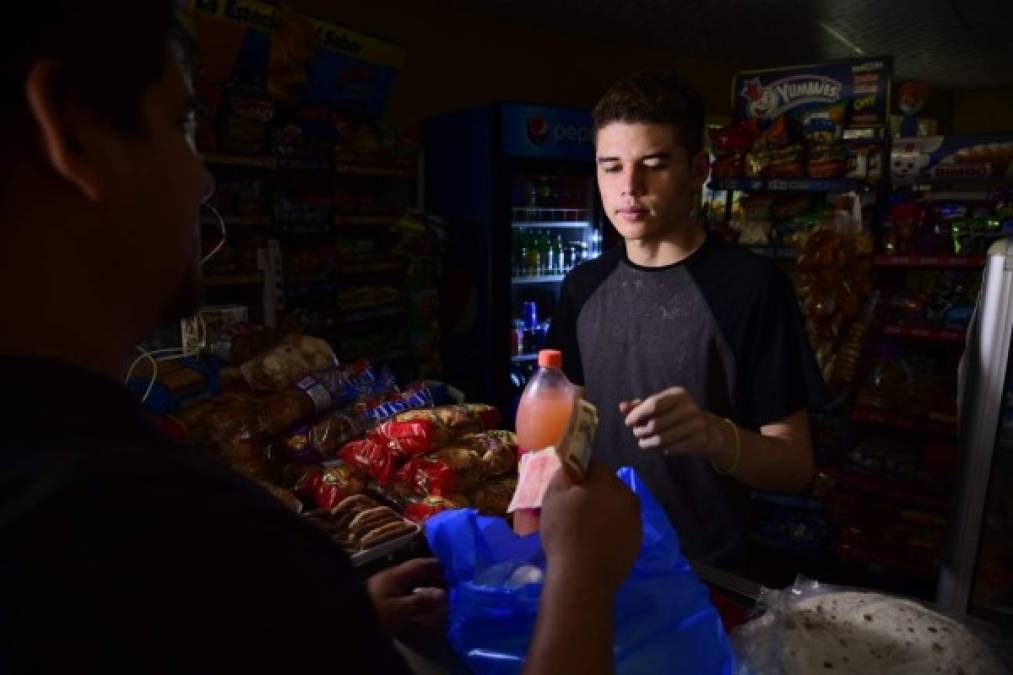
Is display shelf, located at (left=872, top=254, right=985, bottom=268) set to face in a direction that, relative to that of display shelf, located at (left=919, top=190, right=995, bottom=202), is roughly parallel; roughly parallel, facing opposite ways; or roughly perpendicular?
roughly parallel

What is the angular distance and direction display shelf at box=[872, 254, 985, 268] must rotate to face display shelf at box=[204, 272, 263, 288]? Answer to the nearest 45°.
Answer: approximately 45° to its right

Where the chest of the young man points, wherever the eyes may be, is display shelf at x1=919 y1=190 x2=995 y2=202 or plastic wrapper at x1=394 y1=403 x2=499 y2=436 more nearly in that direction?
the plastic wrapper

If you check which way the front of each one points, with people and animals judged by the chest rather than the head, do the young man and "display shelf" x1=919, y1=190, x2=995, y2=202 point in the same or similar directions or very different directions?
same or similar directions

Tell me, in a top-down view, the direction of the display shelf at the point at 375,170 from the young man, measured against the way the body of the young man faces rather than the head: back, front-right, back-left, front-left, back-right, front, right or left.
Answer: right

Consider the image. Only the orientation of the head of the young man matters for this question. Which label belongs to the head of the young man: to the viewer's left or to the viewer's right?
to the viewer's left

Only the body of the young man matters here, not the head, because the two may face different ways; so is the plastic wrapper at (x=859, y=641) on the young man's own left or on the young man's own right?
on the young man's own left

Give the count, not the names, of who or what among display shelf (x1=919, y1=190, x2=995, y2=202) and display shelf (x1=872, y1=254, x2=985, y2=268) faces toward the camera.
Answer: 2

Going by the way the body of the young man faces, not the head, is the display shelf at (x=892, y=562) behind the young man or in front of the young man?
behind

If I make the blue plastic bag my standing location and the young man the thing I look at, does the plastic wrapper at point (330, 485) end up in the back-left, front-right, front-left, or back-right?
front-left

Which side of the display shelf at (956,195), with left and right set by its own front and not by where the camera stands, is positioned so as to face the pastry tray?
front

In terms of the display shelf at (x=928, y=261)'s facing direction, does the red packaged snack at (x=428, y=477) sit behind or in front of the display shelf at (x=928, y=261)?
in front

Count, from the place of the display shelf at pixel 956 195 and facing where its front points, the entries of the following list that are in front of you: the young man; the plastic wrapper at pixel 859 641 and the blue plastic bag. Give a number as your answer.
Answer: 3

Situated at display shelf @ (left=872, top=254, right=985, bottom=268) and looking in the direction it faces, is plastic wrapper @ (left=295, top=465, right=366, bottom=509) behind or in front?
in front

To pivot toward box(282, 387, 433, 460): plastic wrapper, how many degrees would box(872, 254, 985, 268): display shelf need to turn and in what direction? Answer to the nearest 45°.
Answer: approximately 45° to its right

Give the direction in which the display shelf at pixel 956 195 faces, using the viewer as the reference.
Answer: facing the viewer
